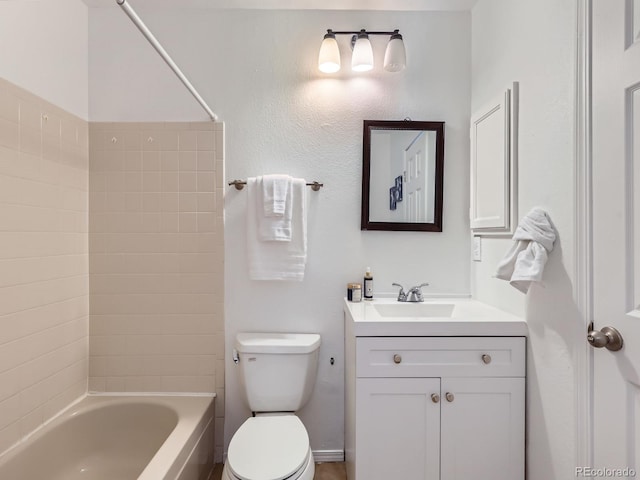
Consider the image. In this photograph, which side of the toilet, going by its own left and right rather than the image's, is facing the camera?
front

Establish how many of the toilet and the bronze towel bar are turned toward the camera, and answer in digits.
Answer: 2

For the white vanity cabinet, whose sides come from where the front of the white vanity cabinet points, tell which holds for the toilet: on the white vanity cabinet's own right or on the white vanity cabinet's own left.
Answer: on the white vanity cabinet's own right

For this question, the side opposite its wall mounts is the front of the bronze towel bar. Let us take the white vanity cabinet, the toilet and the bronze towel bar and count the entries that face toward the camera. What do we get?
3

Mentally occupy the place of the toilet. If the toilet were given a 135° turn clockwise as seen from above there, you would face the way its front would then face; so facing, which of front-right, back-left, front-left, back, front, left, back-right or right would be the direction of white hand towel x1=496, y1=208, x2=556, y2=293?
back

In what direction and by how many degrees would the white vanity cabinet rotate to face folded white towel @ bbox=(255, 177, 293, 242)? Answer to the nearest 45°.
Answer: approximately 90° to its right

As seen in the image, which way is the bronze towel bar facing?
toward the camera

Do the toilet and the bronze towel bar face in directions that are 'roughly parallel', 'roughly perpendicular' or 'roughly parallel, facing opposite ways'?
roughly parallel

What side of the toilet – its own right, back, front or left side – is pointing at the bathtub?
right
